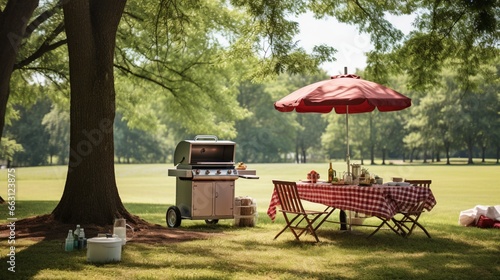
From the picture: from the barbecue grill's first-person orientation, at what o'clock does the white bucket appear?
The white bucket is roughly at 2 o'clock from the barbecue grill.

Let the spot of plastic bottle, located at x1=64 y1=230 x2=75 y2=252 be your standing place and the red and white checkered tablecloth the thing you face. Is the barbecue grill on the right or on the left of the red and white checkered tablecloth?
left

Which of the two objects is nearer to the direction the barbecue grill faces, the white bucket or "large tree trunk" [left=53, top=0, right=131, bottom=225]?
the white bucket

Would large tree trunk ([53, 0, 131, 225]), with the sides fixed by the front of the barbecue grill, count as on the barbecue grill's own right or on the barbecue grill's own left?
on the barbecue grill's own right

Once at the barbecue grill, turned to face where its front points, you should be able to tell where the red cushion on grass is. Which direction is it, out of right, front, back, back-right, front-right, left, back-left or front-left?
front-left

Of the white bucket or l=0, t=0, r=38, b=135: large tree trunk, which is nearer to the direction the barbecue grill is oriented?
the white bucket

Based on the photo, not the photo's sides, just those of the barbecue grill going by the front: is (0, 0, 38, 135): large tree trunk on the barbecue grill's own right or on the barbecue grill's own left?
on the barbecue grill's own right

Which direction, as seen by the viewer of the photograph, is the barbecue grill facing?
facing the viewer and to the right of the viewer

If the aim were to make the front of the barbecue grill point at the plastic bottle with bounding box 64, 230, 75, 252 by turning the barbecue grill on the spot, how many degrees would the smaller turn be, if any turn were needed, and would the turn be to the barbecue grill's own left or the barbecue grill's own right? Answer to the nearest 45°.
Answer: approximately 90° to the barbecue grill's own right

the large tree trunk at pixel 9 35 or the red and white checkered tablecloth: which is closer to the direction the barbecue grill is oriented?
the red and white checkered tablecloth
